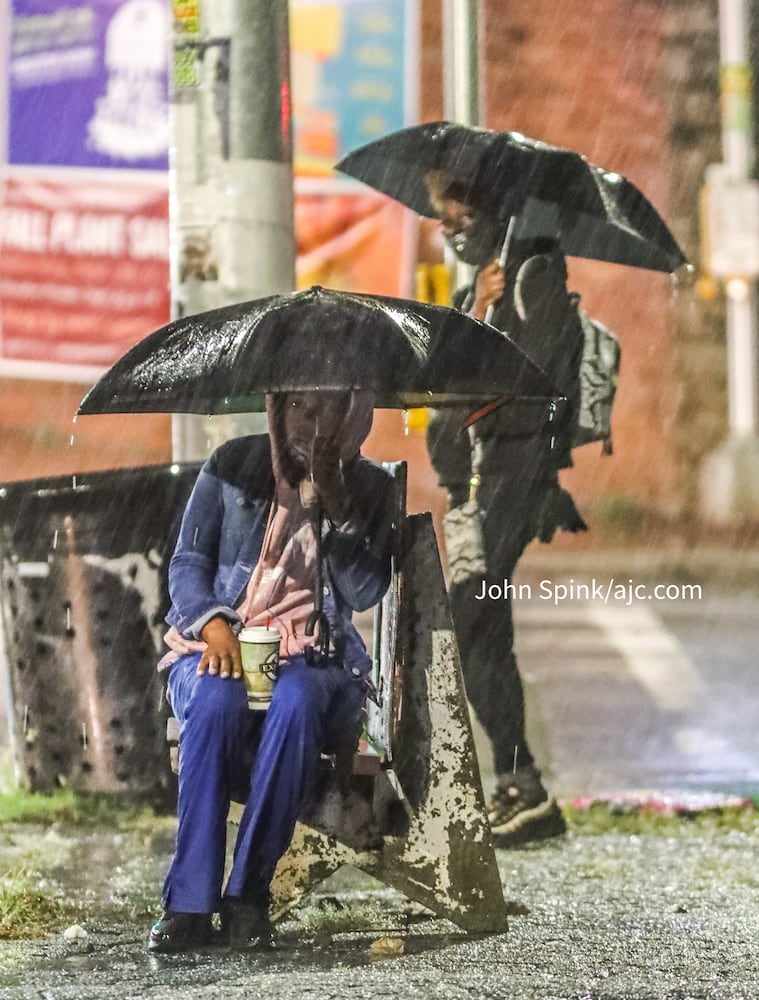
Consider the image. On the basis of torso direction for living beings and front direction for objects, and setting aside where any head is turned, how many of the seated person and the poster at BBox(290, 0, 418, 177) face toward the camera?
2

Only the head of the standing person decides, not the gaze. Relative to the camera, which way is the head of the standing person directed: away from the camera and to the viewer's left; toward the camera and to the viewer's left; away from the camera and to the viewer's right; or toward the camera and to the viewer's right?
toward the camera and to the viewer's left

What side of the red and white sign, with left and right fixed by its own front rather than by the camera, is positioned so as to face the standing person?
front

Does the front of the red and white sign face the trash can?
yes

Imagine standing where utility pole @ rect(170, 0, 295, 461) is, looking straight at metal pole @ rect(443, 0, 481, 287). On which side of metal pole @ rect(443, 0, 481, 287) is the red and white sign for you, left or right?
left

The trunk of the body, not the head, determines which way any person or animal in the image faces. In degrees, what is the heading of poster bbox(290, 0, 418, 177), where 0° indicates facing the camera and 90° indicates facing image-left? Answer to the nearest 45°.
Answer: approximately 0°

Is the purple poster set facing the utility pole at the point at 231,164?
yes

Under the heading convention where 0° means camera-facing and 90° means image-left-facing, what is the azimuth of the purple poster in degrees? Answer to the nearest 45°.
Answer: approximately 0°

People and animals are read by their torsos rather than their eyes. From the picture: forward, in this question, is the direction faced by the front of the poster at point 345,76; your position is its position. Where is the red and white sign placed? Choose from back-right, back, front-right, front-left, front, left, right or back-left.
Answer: front-right

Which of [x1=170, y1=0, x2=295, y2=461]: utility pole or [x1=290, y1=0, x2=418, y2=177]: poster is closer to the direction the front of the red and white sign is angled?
the utility pole
